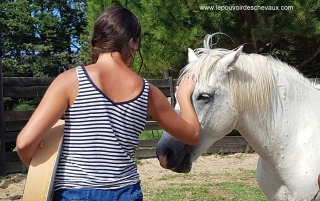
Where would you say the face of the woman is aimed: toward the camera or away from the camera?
away from the camera

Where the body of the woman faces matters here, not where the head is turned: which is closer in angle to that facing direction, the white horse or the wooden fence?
the wooden fence

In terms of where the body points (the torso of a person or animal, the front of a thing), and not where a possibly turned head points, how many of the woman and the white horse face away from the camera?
1

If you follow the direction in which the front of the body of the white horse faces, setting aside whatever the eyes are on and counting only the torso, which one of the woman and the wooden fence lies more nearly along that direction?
the woman

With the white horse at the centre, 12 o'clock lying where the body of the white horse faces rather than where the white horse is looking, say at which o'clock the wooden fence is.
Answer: The wooden fence is roughly at 3 o'clock from the white horse.

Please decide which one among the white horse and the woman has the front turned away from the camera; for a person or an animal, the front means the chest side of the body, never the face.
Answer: the woman

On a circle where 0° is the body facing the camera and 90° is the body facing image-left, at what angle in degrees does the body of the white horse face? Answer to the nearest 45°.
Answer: approximately 45°

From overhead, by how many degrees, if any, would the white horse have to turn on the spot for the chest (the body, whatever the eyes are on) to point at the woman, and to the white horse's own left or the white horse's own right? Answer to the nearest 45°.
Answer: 0° — it already faces them

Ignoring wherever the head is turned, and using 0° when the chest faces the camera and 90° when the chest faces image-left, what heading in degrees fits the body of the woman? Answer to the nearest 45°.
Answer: approximately 180°

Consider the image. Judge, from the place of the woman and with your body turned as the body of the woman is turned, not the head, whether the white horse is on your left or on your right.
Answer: on your right

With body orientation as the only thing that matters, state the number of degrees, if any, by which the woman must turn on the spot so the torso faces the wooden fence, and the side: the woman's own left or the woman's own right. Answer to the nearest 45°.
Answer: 0° — they already face it
